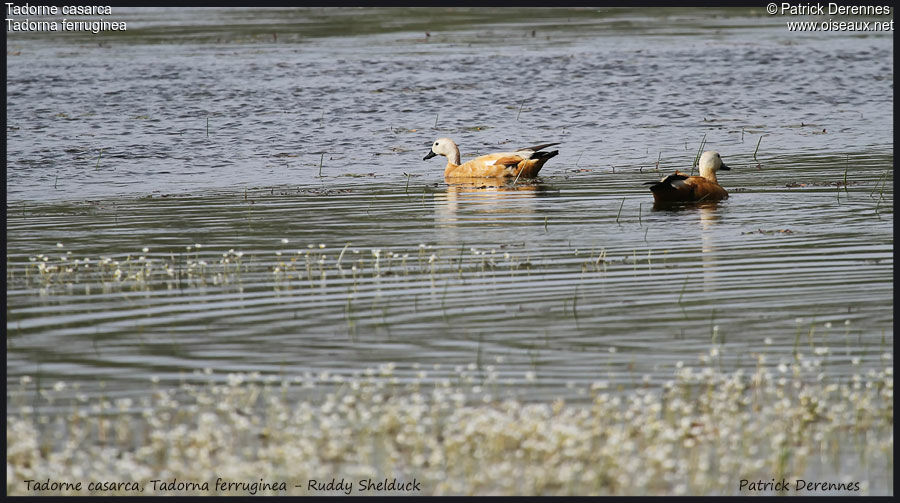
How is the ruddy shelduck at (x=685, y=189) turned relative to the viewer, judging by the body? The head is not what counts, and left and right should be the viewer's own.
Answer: facing to the right of the viewer

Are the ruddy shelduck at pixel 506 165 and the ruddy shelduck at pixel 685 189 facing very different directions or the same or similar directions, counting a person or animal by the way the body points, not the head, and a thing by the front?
very different directions

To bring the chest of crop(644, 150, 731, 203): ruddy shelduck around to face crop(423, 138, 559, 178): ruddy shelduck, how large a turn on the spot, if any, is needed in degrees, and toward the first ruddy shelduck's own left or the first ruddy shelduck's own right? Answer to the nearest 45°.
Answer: approximately 135° to the first ruddy shelduck's own left

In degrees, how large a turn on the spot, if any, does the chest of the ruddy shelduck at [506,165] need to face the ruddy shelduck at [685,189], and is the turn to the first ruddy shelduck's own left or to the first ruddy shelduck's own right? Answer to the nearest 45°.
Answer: approximately 135° to the first ruddy shelduck's own left

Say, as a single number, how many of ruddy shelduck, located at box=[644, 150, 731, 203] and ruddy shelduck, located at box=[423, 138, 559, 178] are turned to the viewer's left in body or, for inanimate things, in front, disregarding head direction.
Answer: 1

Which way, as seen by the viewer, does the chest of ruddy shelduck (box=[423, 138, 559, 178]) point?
to the viewer's left

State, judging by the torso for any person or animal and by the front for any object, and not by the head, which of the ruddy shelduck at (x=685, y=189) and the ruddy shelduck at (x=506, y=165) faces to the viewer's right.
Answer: the ruddy shelduck at (x=685, y=189)
